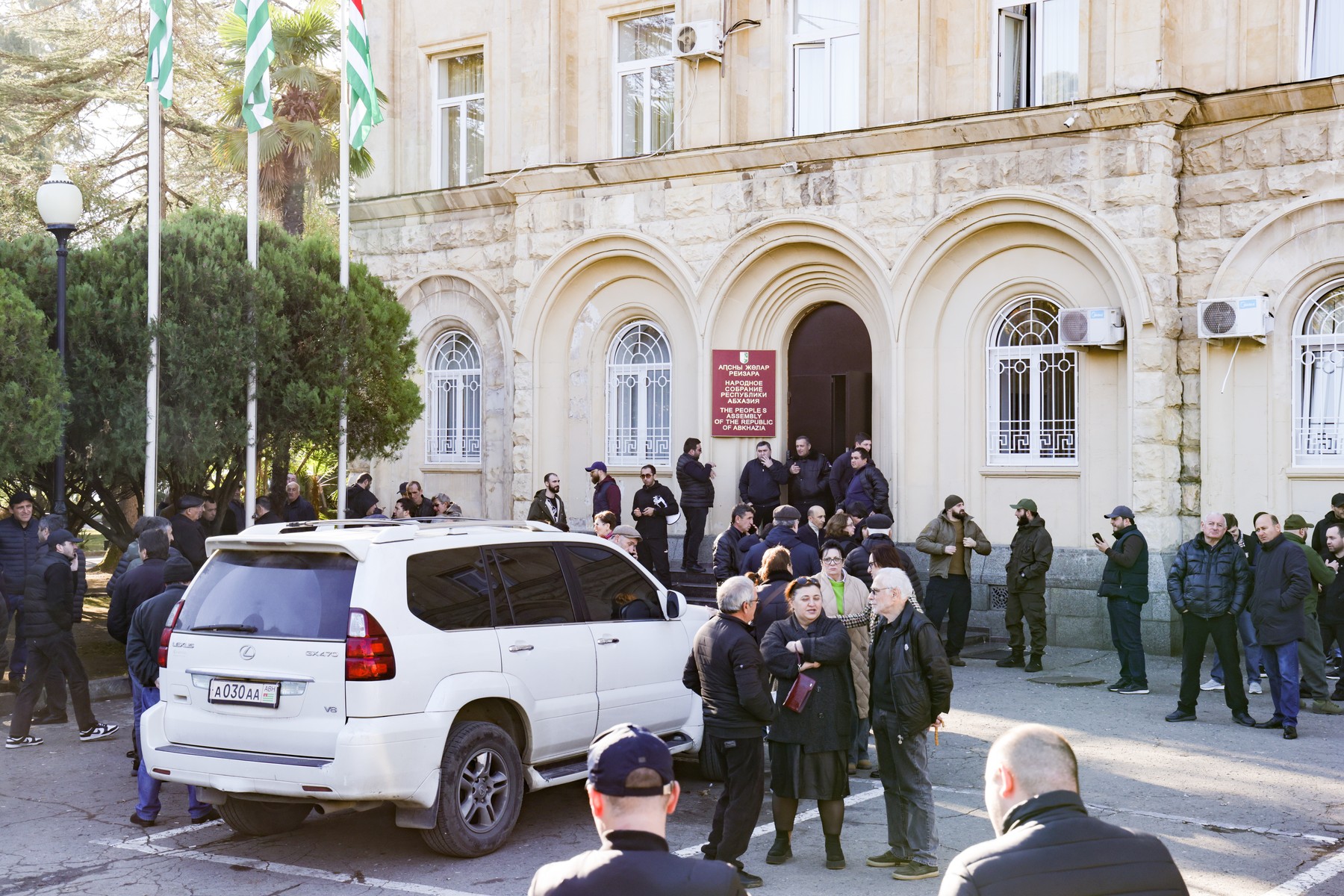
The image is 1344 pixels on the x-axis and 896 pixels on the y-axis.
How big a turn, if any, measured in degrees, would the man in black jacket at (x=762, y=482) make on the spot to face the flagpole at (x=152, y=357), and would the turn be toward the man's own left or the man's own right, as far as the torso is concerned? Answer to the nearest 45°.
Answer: approximately 45° to the man's own right

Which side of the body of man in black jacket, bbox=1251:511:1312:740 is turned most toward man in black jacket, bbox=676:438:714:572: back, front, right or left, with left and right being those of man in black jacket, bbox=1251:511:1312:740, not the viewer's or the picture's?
right

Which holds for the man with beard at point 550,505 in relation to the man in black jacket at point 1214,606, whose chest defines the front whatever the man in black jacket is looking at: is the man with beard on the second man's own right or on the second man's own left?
on the second man's own right

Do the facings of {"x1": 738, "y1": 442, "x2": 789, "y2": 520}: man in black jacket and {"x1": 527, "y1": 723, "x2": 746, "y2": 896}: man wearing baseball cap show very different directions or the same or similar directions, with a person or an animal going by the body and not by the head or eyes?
very different directions

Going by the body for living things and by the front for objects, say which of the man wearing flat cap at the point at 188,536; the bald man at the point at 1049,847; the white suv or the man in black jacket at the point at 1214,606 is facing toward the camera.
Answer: the man in black jacket

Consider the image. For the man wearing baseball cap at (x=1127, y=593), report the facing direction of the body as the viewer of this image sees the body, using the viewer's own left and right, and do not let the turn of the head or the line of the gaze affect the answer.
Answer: facing to the left of the viewer

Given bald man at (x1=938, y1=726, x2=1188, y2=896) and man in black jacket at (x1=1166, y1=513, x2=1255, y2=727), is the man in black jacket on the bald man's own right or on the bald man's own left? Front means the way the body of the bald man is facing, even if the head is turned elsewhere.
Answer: on the bald man's own right

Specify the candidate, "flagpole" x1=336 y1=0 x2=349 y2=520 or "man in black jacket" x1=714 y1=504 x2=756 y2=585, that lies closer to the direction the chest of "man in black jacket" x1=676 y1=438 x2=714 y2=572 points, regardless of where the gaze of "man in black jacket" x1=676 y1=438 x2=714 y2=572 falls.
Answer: the man in black jacket

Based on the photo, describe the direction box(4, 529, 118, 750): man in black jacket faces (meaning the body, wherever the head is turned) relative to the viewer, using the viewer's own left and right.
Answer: facing to the right of the viewer

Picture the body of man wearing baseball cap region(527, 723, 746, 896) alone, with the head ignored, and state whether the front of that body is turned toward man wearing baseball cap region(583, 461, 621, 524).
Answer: yes

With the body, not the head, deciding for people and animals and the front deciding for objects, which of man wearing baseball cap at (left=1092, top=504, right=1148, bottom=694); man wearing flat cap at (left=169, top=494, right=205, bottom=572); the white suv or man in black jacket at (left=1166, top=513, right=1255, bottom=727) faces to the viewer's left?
the man wearing baseball cap
